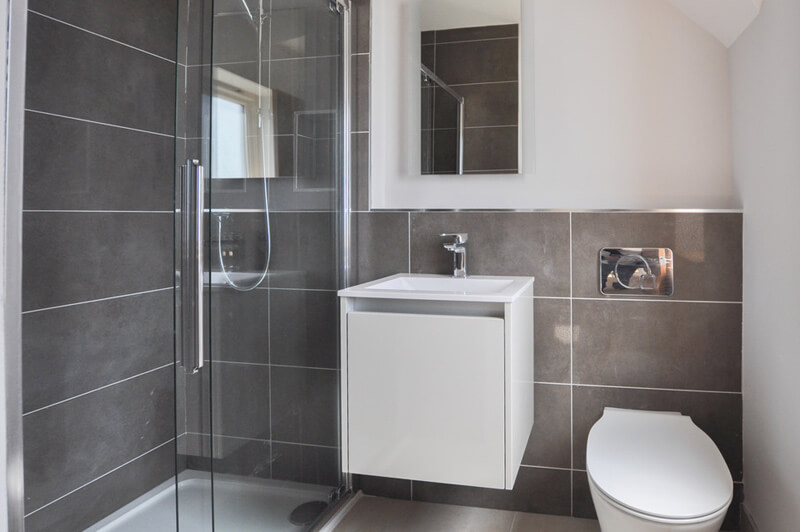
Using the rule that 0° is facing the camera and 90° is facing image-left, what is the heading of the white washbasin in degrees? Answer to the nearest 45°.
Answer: approximately 0°

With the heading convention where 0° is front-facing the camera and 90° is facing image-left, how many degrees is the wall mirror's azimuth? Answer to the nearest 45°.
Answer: approximately 0°
